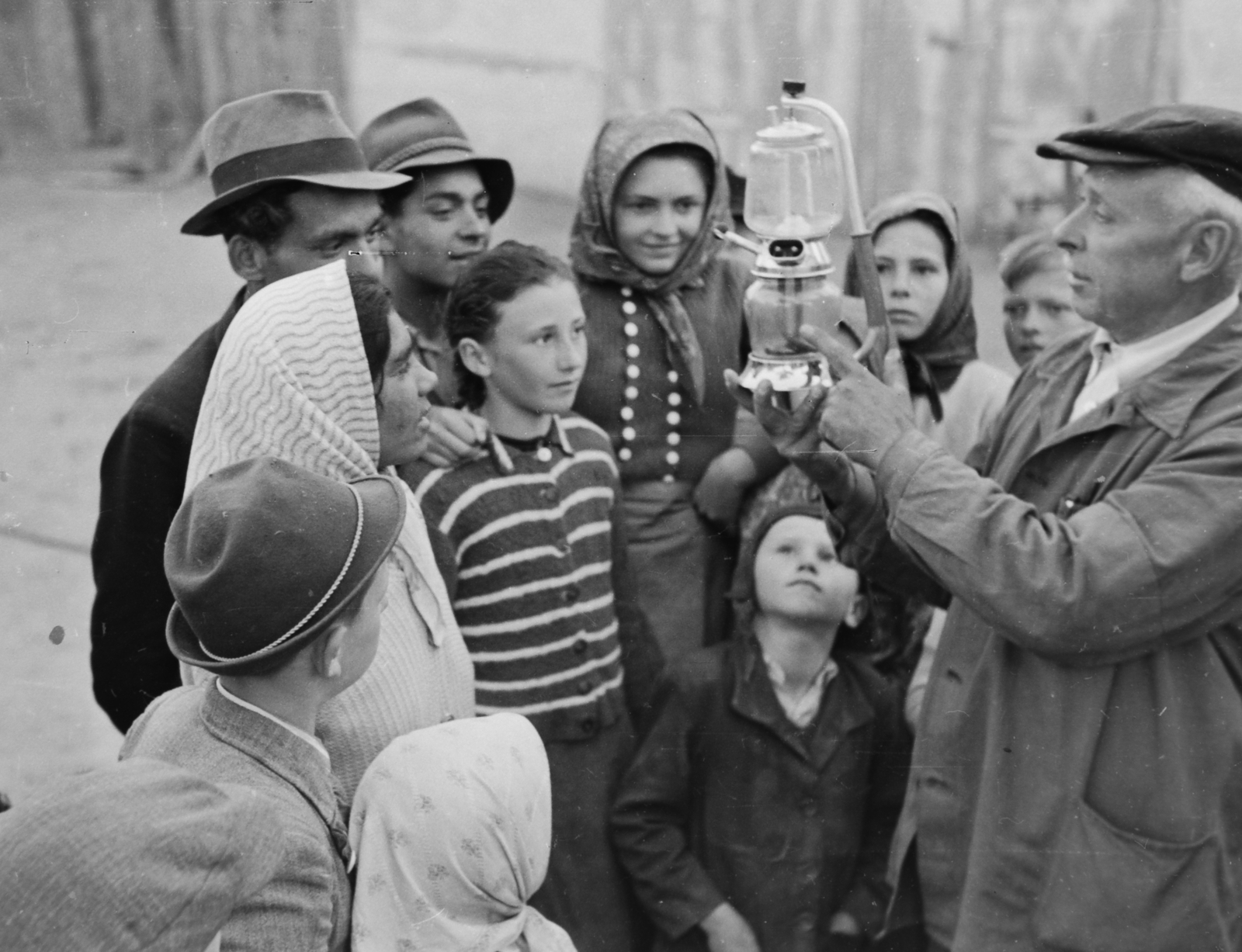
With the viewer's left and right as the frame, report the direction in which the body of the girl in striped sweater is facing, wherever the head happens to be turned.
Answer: facing the viewer and to the right of the viewer

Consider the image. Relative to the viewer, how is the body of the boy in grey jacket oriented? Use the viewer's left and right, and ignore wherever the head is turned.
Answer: facing away from the viewer and to the right of the viewer

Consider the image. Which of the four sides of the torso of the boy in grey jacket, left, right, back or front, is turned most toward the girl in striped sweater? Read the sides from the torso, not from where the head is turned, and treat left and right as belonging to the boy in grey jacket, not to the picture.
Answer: front

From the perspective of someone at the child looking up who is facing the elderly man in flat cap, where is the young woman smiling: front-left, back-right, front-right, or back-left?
back-left

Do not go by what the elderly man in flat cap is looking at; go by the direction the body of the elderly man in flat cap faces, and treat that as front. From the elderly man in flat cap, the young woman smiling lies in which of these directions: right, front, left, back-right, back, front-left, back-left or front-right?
right

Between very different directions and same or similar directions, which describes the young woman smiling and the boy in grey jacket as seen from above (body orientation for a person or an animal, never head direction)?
very different directions

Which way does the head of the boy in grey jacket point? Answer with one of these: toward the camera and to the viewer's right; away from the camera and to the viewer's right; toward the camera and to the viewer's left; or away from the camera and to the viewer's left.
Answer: away from the camera and to the viewer's right

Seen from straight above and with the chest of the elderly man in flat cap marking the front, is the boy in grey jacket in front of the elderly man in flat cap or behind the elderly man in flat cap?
in front

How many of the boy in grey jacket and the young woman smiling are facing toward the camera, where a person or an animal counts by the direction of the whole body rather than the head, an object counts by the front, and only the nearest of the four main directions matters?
1

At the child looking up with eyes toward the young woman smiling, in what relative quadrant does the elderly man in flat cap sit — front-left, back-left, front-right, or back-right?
back-right

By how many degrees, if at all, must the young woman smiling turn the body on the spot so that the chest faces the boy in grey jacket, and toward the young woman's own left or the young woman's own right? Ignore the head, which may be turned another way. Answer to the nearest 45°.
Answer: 0° — they already face them

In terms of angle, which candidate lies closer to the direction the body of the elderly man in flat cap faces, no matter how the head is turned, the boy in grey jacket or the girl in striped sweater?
the boy in grey jacket
